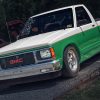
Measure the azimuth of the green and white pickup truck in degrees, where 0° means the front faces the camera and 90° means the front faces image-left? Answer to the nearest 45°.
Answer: approximately 45°
